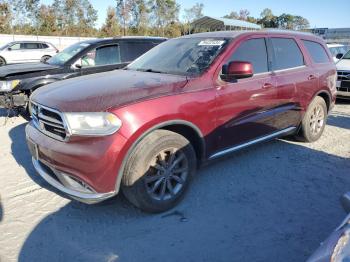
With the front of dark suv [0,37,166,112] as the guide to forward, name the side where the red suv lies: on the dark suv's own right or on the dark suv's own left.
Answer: on the dark suv's own left

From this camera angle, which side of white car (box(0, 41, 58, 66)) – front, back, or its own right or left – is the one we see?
left

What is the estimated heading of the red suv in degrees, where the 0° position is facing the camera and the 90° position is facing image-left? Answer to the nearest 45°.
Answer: approximately 45°

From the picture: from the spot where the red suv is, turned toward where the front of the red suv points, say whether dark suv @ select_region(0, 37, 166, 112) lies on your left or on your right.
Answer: on your right

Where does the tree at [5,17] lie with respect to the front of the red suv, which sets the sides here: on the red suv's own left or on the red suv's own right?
on the red suv's own right

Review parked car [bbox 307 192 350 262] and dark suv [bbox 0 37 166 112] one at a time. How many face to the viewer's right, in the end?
0

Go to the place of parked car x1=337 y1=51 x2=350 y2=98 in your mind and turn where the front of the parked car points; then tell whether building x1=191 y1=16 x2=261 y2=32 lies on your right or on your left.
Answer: on your right

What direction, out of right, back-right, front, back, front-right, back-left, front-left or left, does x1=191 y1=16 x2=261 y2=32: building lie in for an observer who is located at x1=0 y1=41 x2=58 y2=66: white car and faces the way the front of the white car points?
back-right

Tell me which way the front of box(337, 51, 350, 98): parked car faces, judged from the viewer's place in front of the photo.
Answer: facing the viewer and to the left of the viewer

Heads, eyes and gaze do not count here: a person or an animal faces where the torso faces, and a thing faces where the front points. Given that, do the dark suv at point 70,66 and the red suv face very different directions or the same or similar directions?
same or similar directions

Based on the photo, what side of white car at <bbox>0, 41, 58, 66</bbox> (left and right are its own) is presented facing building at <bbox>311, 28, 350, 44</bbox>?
back

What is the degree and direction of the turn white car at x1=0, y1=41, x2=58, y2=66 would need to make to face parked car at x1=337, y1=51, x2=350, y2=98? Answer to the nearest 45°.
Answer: approximately 135° to its left

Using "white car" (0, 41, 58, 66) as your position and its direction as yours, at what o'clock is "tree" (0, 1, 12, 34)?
The tree is roughly at 3 o'clock from the white car.

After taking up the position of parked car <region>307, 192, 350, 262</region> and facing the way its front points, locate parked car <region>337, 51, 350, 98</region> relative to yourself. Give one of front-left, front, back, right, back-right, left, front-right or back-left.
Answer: back-right
